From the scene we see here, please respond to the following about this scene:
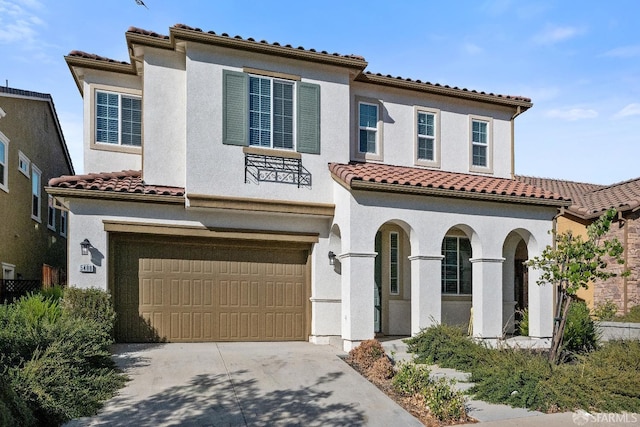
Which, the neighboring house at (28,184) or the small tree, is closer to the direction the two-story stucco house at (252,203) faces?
the small tree

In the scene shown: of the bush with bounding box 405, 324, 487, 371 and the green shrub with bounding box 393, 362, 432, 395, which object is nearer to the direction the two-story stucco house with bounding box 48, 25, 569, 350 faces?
the green shrub

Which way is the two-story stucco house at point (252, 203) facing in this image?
toward the camera

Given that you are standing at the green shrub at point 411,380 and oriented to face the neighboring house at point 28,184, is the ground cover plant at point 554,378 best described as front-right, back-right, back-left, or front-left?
back-right

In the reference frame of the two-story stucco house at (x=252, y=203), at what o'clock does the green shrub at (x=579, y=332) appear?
The green shrub is roughly at 9 o'clock from the two-story stucco house.

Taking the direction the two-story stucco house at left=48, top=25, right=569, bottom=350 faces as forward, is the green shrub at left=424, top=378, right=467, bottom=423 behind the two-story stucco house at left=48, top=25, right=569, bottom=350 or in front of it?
in front

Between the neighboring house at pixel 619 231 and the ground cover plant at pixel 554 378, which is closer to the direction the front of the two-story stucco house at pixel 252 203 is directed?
the ground cover plant

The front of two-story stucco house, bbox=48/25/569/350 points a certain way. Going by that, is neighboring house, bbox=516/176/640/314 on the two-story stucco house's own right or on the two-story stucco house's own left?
on the two-story stucco house's own left

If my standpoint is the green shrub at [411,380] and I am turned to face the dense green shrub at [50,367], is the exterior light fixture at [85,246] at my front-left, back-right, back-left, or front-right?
front-right
